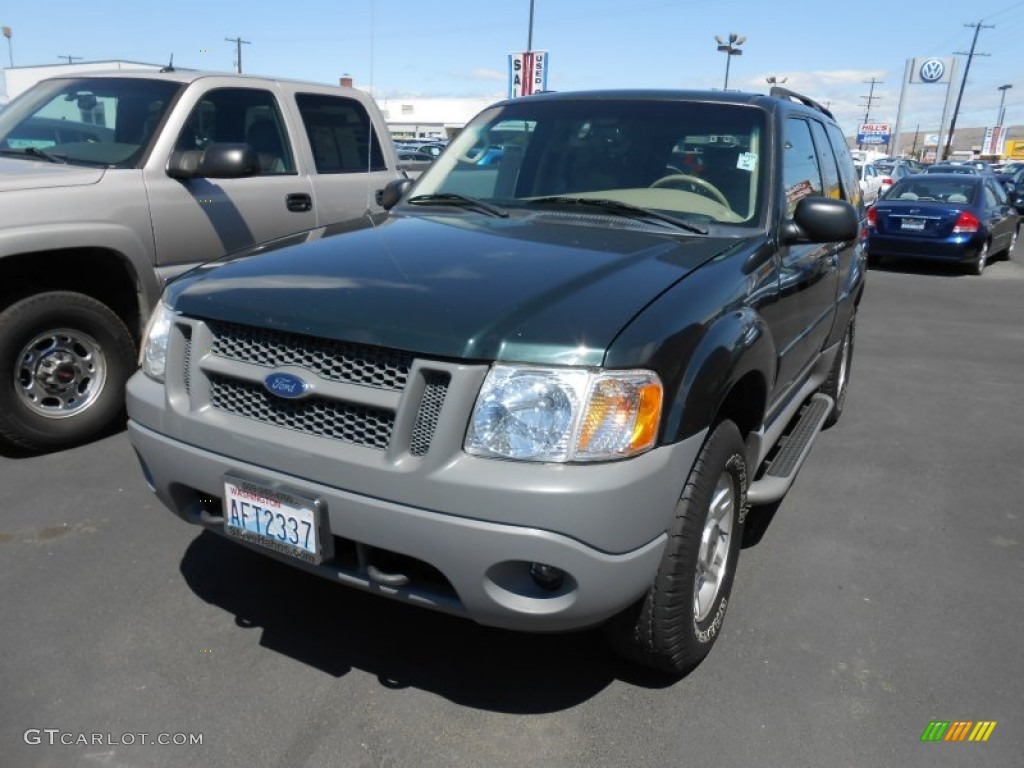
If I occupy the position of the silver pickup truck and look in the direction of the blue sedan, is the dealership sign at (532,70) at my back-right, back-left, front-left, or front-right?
front-left

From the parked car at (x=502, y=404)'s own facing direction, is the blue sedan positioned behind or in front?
behind

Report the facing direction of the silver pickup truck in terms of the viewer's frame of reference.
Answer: facing the viewer and to the left of the viewer

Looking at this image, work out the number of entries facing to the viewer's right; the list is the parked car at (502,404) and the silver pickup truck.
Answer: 0

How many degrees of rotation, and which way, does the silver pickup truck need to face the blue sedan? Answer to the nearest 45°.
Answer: approximately 180°

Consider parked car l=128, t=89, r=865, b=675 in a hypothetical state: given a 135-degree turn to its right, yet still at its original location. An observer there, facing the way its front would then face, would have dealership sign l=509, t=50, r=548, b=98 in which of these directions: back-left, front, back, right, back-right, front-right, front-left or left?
front

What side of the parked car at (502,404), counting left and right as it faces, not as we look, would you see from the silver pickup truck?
right

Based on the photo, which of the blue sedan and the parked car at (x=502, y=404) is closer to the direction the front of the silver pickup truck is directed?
the parked car

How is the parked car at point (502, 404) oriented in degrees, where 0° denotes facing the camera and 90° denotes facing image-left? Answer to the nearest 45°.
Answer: approximately 45°

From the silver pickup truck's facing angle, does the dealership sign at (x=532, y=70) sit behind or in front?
behind
